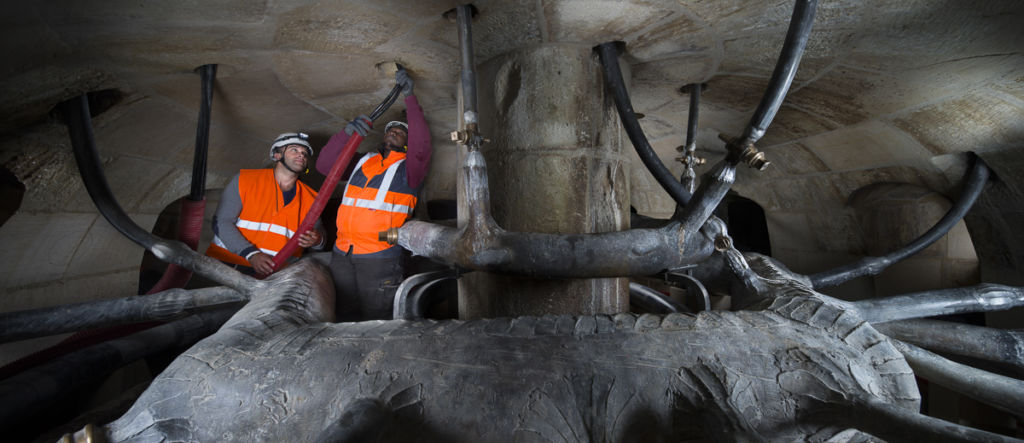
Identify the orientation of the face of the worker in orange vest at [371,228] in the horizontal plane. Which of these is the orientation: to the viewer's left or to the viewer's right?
to the viewer's left

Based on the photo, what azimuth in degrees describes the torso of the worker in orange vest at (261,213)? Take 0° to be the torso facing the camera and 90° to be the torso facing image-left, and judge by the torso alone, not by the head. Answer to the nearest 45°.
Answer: approximately 315°

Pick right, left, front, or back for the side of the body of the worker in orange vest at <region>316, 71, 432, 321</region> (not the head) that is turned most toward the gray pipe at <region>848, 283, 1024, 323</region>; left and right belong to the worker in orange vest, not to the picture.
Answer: left

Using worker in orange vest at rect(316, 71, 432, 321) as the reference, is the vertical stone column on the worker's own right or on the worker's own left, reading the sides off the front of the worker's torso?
on the worker's own left

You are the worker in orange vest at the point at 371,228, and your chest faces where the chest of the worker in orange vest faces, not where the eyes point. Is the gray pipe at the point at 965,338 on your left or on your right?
on your left

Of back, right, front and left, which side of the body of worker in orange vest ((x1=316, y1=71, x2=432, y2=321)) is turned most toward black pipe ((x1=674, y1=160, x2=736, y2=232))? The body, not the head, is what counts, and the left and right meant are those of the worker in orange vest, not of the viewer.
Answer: left

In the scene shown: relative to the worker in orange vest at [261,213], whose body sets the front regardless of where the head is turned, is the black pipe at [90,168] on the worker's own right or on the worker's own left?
on the worker's own right
